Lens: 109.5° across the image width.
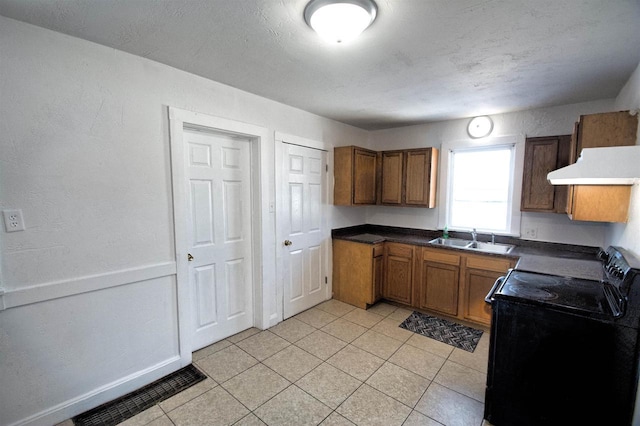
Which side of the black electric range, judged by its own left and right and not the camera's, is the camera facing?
left

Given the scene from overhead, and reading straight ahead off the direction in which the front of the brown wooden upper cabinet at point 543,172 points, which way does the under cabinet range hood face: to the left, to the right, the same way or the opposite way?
to the right

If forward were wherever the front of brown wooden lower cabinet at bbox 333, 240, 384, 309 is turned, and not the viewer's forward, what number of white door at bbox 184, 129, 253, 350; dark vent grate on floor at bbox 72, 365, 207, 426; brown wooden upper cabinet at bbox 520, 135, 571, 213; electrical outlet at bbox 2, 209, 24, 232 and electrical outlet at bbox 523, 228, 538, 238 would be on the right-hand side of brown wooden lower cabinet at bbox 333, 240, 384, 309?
3

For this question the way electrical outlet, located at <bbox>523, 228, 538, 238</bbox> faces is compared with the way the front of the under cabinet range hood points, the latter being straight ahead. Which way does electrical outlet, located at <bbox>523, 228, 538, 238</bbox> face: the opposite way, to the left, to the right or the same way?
to the left

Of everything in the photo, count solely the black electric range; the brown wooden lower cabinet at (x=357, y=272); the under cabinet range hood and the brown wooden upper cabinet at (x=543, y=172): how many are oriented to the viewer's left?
2

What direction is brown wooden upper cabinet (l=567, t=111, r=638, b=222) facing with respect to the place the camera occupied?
facing to the left of the viewer

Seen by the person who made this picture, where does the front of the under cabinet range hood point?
facing to the left of the viewer

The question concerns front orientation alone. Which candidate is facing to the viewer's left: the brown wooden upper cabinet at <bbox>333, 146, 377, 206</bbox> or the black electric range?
the black electric range

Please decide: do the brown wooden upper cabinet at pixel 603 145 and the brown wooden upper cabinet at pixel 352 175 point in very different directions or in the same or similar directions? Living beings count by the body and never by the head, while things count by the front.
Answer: very different directions

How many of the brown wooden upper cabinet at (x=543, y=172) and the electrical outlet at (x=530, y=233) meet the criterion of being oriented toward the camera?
2
